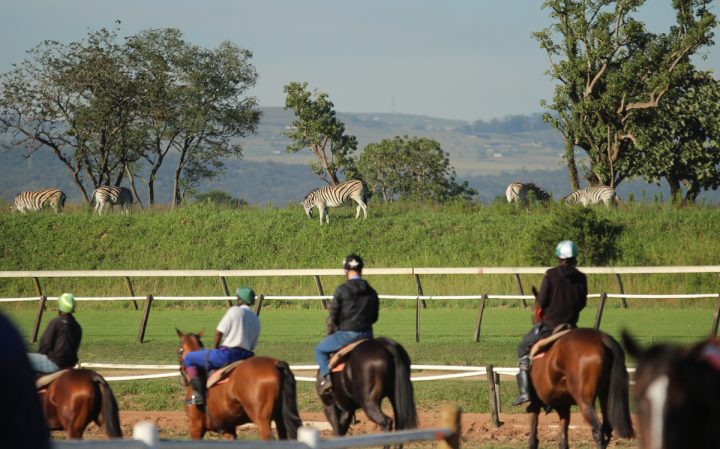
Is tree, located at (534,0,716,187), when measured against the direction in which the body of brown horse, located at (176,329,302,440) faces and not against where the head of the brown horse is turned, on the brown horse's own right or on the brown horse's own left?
on the brown horse's own right

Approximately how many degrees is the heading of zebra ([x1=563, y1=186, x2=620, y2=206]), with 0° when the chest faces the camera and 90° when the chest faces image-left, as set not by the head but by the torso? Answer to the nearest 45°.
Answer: approximately 90°

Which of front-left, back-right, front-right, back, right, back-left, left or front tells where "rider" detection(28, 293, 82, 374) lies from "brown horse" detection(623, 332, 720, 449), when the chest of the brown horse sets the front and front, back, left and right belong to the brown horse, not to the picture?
right

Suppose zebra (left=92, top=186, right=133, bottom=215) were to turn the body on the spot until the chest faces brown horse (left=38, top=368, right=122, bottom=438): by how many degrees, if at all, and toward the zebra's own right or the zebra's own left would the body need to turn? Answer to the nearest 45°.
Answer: approximately 90° to the zebra's own right

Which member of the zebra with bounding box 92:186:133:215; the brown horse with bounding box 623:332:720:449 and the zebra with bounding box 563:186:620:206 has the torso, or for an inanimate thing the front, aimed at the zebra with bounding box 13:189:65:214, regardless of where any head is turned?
the zebra with bounding box 563:186:620:206

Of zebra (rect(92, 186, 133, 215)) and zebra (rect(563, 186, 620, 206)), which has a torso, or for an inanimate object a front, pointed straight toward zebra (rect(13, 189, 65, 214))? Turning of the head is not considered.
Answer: zebra (rect(563, 186, 620, 206))

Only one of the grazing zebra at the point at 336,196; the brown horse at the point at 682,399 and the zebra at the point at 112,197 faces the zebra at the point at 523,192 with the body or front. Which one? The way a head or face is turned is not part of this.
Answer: the zebra at the point at 112,197

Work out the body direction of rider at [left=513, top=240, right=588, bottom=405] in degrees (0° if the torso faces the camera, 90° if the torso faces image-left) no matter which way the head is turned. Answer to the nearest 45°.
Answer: approximately 135°

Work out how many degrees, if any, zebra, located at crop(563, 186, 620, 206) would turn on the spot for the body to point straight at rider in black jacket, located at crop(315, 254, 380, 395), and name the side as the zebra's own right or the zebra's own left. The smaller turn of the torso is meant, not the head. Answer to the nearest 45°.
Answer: approximately 90° to the zebra's own left

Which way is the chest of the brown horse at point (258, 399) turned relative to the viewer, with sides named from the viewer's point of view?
facing away from the viewer and to the left of the viewer

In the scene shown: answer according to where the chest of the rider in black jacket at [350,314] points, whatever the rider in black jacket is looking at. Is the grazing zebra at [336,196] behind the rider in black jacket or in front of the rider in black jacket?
in front

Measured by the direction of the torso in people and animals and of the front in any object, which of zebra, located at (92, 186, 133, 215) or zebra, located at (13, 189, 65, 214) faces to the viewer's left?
zebra, located at (13, 189, 65, 214)

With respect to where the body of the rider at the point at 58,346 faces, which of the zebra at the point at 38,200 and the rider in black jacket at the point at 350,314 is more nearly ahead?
the zebra

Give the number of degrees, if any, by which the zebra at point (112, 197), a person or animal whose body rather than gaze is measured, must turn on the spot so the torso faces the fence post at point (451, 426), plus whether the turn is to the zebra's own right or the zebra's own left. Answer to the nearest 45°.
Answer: approximately 90° to the zebra's own right
